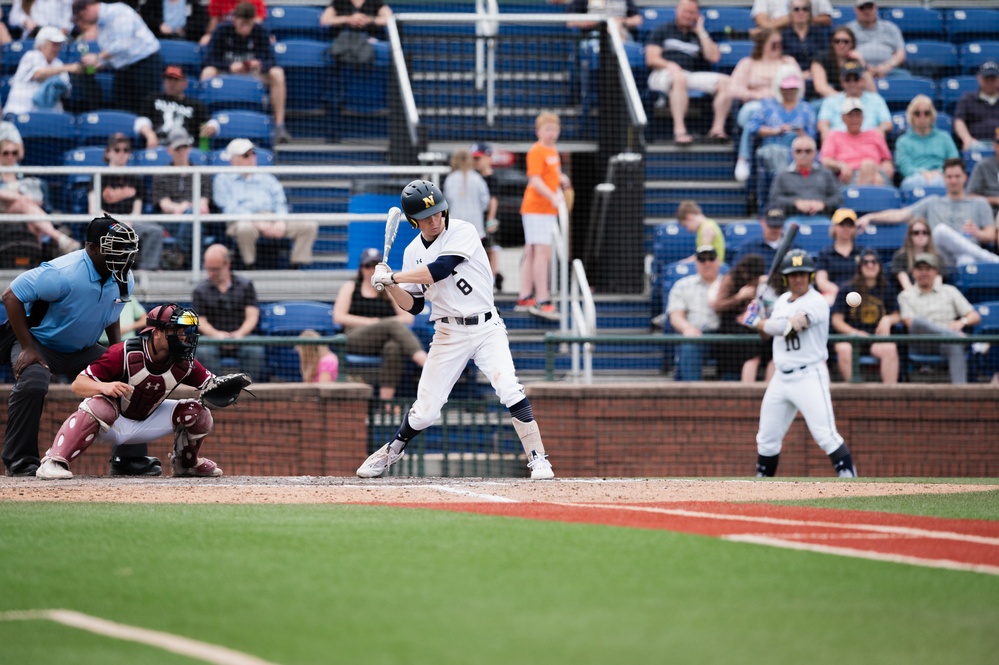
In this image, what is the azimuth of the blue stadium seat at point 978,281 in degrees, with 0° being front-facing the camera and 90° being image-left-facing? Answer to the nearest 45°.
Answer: approximately 0°

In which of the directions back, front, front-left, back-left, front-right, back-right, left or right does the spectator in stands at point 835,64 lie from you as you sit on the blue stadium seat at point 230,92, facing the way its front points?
left

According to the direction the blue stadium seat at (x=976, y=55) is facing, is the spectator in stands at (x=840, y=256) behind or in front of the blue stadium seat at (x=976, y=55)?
in front

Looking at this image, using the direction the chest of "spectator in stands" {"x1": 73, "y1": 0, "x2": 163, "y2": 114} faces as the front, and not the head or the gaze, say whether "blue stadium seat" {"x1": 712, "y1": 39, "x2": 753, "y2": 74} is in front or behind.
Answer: behind

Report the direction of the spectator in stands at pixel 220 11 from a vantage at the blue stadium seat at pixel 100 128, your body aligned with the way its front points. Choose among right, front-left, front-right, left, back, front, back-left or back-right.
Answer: back-left

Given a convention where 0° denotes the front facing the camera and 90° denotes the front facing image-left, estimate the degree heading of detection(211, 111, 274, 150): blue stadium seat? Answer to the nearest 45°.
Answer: approximately 0°

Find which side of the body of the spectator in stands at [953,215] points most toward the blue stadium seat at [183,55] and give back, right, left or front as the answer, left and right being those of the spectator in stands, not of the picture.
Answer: right

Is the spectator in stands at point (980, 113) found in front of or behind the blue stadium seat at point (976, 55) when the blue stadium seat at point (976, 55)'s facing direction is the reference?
in front
